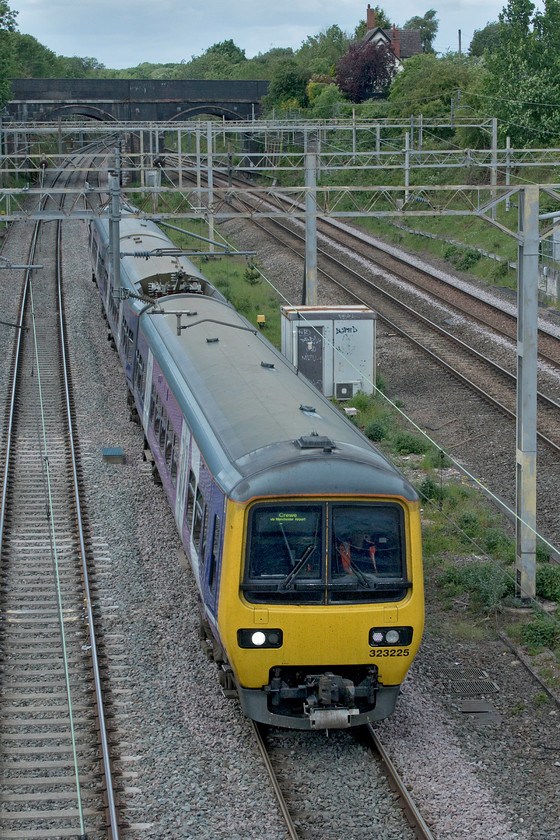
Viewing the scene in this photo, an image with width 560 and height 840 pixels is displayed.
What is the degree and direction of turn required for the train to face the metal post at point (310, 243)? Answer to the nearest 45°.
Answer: approximately 180°

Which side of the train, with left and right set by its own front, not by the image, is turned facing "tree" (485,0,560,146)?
back

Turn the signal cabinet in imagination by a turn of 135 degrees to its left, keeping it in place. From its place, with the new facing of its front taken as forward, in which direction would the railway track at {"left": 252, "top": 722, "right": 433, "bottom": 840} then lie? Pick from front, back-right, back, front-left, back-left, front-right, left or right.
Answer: back-right

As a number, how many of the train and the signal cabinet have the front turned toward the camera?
2

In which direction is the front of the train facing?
toward the camera

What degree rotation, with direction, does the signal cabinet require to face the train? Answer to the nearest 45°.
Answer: approximately 90° to its right

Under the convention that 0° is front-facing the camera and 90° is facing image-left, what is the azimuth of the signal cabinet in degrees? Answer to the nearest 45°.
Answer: approximately 0°

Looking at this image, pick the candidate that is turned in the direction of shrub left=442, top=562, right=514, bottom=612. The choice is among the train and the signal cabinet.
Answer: the signal cabinet
